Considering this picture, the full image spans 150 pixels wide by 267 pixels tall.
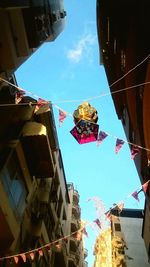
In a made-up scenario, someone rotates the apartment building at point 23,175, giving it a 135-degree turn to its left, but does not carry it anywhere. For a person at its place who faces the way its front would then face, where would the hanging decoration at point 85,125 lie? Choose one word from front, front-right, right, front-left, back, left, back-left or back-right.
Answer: back

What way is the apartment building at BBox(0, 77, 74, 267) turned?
to the viewer's right
